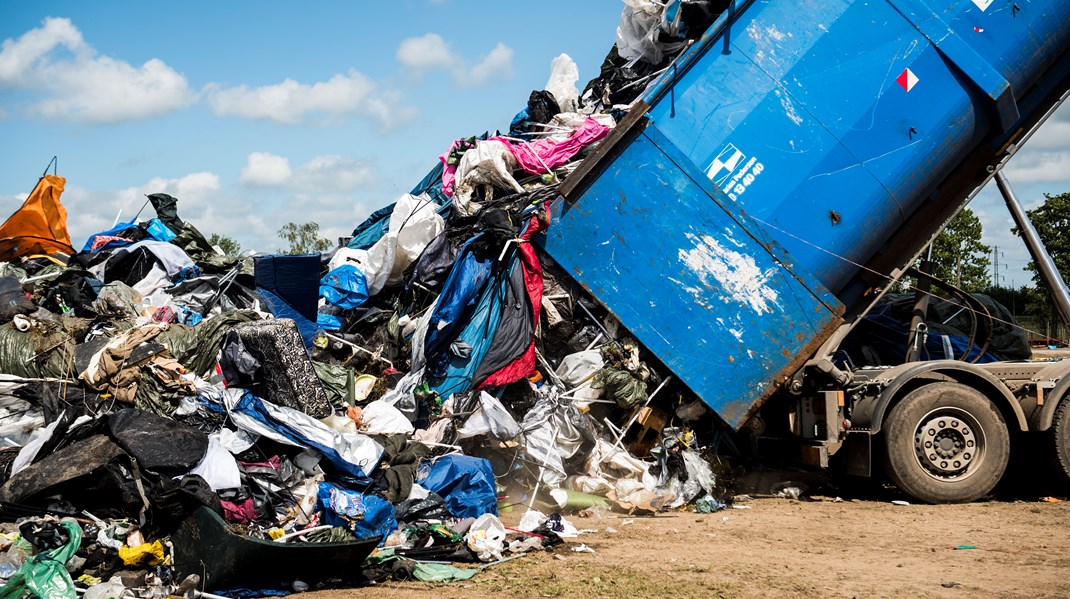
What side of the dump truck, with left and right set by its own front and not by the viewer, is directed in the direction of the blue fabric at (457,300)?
back

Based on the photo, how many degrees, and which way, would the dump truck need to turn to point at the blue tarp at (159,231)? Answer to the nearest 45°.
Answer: approximately 180°

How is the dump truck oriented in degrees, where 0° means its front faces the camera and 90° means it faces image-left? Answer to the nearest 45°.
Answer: approximately 270°

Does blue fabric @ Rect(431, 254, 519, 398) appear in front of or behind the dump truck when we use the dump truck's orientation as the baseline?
behind

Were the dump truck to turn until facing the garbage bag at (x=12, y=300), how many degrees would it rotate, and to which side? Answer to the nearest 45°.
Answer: approximately 180°

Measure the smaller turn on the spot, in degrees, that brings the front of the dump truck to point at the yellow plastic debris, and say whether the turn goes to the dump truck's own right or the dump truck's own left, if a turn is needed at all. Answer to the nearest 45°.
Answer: approximately 135° to the dump truck's own right

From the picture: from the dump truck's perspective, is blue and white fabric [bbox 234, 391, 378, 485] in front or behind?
behind

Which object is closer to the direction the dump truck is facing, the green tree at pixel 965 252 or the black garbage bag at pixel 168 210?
the green tree

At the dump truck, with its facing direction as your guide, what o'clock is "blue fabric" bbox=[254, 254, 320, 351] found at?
The blue fabric is roughly at 6 o'clock from the dump truck.

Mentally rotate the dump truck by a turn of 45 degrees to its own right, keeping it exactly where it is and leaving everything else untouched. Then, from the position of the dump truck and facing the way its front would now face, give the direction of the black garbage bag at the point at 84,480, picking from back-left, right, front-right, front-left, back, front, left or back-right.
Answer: right

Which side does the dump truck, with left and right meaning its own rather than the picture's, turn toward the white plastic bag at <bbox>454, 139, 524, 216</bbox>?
back

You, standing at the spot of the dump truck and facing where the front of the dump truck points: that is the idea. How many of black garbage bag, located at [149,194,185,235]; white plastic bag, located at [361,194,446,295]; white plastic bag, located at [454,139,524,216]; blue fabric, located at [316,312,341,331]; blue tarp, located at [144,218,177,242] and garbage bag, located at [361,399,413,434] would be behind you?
6

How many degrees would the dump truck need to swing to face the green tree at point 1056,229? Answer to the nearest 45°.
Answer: approximately 90° to its left

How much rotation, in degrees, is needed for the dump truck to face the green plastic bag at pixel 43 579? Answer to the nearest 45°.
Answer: approximately 135° to its right

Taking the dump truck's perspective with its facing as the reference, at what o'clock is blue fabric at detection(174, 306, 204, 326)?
The blue fabric is roughly at 6 o'clock from the dump truck.

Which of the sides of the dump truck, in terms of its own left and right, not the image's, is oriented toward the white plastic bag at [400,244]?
back

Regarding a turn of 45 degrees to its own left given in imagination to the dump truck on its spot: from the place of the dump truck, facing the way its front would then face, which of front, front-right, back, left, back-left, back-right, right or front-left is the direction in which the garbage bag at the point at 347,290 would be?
back-left

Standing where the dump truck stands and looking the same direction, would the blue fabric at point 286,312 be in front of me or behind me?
behind
